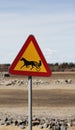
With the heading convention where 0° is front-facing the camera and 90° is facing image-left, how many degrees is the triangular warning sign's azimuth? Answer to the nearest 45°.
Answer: approximately 0°
